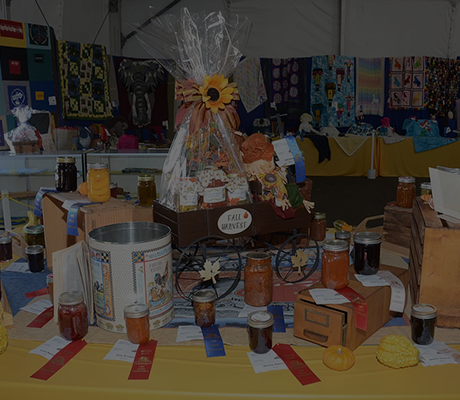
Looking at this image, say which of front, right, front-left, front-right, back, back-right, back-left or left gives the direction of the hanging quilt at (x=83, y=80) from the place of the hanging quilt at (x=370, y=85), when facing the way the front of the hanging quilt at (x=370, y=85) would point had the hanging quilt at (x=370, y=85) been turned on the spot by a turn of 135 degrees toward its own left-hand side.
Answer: back

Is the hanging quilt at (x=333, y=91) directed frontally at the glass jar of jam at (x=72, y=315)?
yes

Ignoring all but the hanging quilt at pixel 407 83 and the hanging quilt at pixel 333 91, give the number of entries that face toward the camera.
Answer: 2

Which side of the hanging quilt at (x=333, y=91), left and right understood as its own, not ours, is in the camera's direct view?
front

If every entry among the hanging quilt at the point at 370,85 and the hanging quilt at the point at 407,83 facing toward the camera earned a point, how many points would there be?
2

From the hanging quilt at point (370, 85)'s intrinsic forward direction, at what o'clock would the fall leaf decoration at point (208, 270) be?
The fall leaf decoration is roughly at 12 o'clock from the hanging quilt.

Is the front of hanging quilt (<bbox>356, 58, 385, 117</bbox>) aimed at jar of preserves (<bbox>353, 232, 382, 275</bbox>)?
yes

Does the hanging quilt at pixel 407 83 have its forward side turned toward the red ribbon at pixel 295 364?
yes

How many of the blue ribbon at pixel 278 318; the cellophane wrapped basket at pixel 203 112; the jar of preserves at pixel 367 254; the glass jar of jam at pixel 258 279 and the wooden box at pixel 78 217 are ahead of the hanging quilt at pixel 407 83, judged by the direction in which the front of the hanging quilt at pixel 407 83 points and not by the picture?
5

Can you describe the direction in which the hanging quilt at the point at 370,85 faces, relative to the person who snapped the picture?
facing the viewer

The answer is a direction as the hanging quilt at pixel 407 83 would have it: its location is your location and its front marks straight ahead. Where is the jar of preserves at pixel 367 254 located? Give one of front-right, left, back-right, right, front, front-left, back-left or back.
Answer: front

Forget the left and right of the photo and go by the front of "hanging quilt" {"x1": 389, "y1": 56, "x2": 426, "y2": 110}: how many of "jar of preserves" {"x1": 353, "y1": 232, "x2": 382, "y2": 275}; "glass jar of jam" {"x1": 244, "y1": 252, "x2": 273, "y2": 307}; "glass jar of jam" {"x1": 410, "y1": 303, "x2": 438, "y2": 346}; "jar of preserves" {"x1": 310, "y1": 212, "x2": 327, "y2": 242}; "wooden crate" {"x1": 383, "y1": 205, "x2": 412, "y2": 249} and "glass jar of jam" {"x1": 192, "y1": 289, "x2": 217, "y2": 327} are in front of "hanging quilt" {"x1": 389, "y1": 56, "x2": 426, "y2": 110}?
6

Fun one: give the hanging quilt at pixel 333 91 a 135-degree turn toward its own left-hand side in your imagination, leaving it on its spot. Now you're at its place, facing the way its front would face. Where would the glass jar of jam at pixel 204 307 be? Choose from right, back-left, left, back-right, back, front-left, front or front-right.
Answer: back-right

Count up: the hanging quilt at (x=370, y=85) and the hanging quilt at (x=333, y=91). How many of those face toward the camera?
2

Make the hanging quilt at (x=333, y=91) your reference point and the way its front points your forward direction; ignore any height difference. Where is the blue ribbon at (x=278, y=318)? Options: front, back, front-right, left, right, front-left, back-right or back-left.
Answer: front

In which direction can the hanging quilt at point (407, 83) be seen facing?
toward the camera

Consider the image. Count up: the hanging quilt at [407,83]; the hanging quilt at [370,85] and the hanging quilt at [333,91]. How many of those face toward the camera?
3

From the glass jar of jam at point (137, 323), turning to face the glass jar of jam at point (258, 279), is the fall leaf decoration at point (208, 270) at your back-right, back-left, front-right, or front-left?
front-left

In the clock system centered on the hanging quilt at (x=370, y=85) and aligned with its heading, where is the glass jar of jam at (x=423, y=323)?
The glass jar of jam is roughly at 12 o'clock from the hanging quilt.
